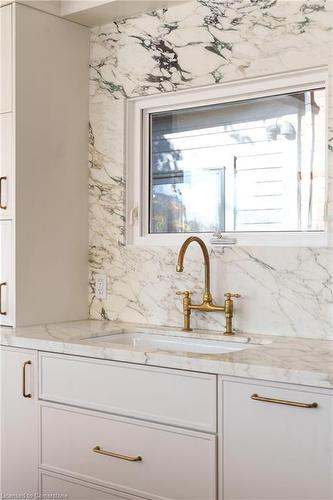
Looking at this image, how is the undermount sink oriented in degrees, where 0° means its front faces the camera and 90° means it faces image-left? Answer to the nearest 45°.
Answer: approximately 45°

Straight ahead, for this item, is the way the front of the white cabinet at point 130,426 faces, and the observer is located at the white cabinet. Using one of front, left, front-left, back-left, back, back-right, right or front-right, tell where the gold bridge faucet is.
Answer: back

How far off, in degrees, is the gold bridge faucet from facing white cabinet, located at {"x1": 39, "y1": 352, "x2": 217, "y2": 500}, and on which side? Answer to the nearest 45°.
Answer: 0° — it already faces it

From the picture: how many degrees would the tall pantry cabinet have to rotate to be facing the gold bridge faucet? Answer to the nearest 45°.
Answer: approximately 90° to its left
